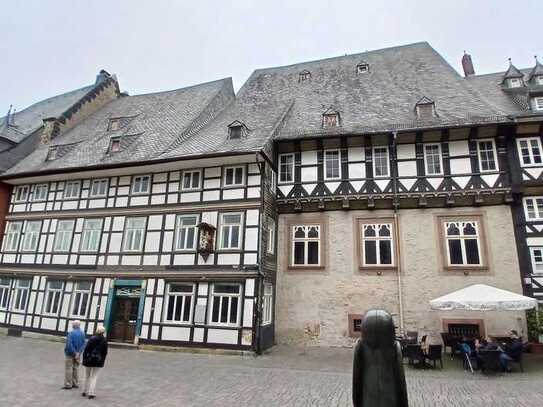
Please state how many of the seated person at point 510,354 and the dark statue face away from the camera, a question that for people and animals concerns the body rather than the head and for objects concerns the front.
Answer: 1

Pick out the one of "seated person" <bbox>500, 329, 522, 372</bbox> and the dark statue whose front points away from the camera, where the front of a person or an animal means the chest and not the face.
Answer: the dark statue

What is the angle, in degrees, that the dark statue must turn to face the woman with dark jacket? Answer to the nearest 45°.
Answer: approximately 45° to its left

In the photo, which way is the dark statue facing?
away from the camera

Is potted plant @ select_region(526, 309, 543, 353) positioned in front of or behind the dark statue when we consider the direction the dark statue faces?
in front

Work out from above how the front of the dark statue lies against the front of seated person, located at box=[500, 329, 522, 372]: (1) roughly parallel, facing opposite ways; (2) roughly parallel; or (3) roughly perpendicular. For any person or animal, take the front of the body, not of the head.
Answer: roughly perpendicular

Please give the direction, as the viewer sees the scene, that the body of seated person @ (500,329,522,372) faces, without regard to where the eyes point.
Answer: to the viewer's left

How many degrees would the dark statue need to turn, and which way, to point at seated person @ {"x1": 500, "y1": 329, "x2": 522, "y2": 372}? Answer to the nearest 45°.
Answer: approximately 45° to its right

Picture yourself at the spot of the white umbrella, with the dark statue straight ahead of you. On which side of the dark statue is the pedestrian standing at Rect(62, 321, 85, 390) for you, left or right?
right

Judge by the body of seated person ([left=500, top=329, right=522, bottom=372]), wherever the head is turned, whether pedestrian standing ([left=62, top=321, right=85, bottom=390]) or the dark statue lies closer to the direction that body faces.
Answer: the pedestrian standing

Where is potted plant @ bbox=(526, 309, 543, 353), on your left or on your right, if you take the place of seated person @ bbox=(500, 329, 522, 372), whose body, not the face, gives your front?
on your right
